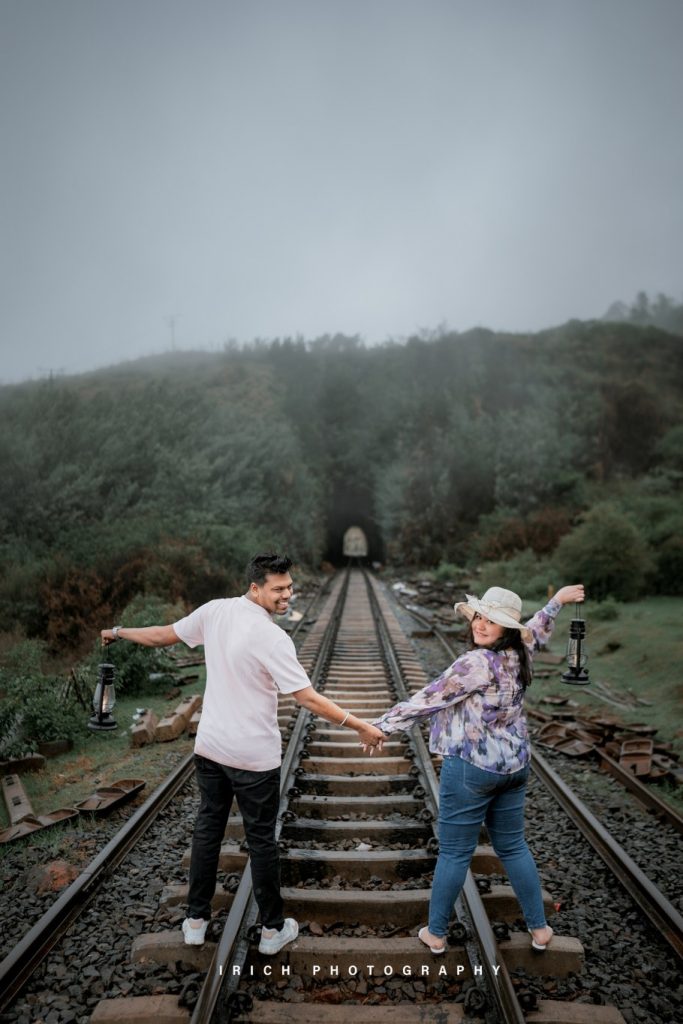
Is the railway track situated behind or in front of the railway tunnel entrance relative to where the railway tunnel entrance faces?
in front

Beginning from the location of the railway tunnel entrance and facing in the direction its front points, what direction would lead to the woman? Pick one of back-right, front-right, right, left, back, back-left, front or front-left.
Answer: front

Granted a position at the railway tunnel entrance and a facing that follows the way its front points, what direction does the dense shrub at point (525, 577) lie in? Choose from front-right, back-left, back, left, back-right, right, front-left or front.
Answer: front

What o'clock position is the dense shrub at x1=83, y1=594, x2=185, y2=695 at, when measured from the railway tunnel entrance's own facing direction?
The dense shrub is roughly at 12 o'clock from the railway tunnel entrance.

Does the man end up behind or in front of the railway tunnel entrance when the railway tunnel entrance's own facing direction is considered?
in front

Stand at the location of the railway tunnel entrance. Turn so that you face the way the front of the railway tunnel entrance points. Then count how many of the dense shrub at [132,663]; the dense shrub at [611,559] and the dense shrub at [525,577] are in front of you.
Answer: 3

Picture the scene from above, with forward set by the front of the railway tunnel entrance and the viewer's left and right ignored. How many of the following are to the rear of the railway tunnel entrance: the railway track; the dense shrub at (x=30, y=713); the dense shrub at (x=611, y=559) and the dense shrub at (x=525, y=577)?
0

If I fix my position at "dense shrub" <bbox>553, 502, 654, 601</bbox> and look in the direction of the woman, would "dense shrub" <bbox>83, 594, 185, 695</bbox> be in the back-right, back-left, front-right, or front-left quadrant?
front-right

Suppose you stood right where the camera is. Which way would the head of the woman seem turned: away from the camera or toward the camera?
toward the camera

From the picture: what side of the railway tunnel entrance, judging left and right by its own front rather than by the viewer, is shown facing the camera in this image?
front

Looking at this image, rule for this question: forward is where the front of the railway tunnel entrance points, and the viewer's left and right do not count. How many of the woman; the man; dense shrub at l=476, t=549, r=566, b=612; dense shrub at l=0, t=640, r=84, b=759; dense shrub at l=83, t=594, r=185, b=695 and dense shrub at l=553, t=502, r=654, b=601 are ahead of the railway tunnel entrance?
6
